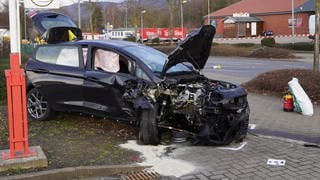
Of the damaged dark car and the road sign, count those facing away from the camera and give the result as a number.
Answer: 0

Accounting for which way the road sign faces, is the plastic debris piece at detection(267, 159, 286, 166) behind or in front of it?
in front

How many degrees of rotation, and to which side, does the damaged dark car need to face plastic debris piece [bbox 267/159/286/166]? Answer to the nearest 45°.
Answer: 0° — it already faces it

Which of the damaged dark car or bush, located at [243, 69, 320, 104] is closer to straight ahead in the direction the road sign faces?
the damaged dark car

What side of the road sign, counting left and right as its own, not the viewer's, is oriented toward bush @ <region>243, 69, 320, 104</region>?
left

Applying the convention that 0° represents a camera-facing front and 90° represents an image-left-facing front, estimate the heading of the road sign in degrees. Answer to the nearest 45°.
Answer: approximately 0°

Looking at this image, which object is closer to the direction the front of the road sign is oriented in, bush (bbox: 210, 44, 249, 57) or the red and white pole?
the red and white pole

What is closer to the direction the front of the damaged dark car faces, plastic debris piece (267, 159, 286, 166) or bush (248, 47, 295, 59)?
the plastic debris piece

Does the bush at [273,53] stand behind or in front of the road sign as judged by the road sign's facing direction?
behind

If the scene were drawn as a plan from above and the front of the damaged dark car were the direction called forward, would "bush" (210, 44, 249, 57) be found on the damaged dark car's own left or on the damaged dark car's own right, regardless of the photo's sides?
on the damaged dark car's own left

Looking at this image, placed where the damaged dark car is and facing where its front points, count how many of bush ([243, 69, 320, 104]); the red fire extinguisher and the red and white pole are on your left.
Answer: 2

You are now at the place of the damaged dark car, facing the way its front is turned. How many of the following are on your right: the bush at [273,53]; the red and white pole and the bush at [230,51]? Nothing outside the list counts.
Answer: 1
